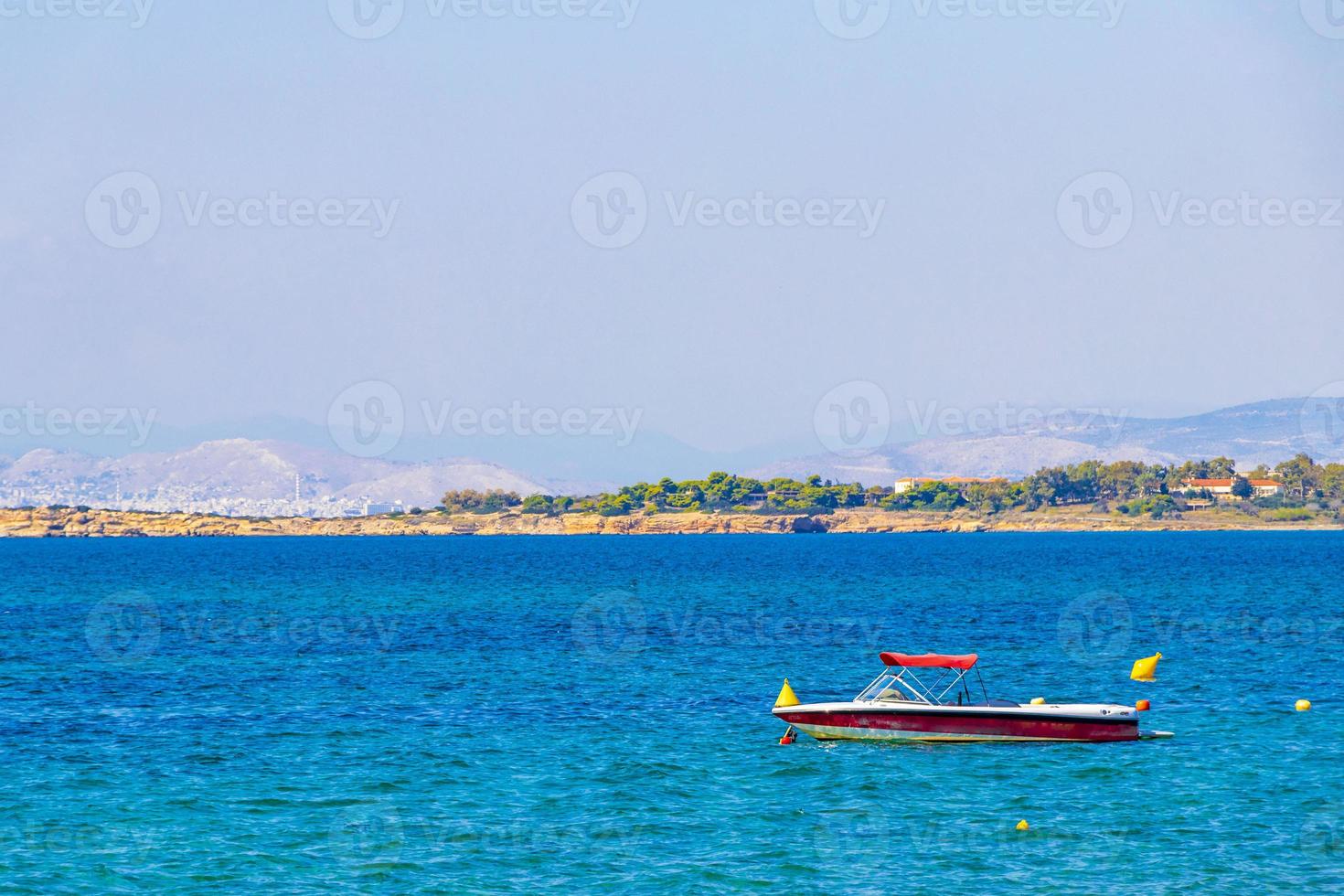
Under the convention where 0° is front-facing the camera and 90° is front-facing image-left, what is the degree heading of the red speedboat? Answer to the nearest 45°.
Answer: approximately 90°
